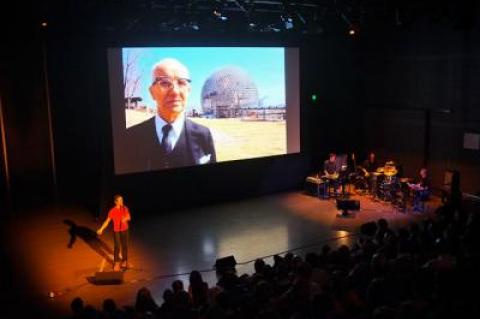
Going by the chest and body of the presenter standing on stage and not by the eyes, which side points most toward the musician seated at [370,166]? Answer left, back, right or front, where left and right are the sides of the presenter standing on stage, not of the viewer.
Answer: left

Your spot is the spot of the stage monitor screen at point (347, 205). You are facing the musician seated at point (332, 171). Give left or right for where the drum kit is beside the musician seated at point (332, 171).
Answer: right

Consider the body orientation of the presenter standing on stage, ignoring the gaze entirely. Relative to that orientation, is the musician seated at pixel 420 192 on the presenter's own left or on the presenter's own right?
on the presenter's own left

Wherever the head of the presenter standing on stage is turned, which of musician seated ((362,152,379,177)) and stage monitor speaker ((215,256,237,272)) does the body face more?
the stage monitor speaker

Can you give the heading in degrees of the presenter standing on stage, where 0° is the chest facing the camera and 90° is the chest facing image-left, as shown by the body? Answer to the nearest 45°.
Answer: approximately 315°
